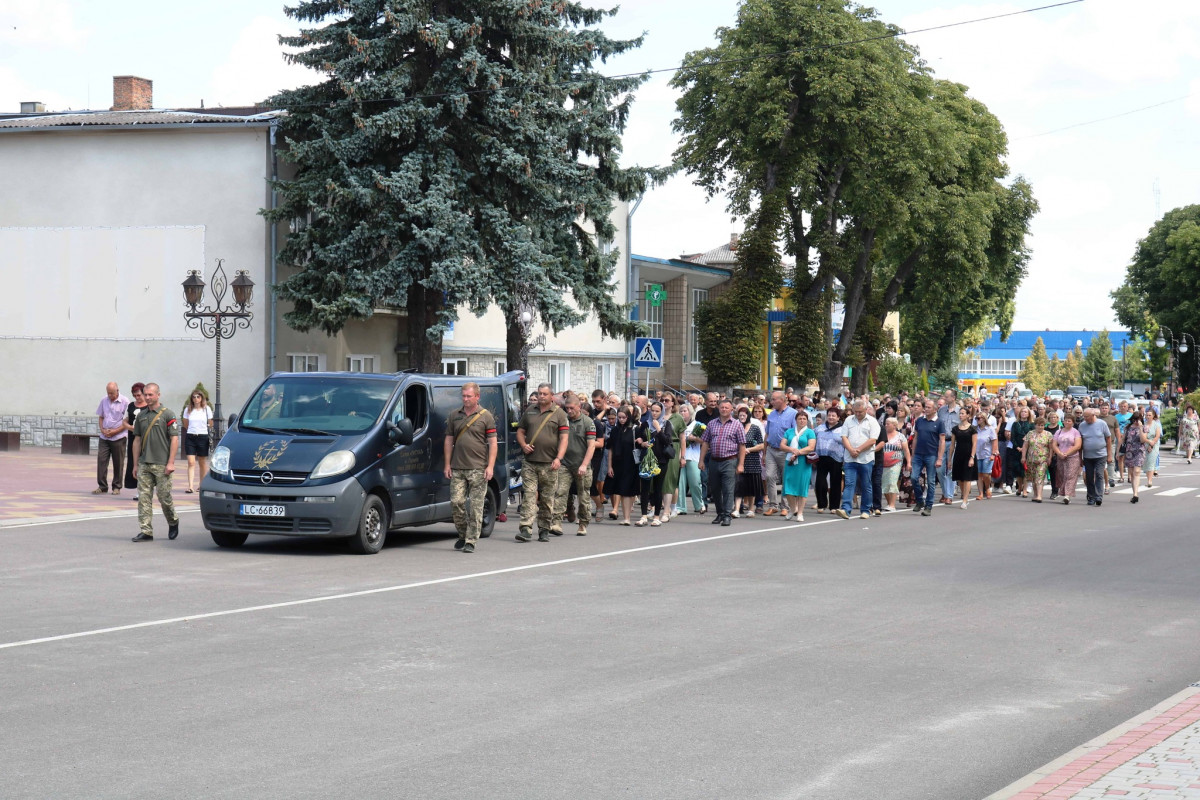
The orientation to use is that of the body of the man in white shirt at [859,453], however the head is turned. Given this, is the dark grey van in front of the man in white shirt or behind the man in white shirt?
in front

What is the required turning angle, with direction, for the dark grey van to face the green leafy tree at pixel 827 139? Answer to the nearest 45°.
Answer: approximately 180°

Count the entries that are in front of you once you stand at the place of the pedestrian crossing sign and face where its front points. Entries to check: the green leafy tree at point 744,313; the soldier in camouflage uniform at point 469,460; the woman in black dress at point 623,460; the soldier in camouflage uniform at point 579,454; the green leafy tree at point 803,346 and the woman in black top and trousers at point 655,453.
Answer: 4

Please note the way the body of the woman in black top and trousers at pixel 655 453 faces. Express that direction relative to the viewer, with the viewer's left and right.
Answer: facing the viewer and to the left of the viewer

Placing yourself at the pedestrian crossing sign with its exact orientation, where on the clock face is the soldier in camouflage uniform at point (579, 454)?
The soldier in camouflage uniform is roughly at 12 o'clock from the pedestrian crossing sign.

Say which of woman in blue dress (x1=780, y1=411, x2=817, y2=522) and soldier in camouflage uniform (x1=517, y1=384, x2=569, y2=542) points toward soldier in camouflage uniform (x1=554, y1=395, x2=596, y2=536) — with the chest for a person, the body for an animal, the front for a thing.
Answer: the woman in blue dress

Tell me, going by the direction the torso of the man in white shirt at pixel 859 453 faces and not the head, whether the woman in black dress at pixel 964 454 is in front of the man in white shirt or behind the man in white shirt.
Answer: behind

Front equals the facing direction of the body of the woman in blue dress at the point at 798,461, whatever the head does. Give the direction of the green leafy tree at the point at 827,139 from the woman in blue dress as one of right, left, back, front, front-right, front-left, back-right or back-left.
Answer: back-right

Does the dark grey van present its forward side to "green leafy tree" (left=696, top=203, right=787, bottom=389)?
no

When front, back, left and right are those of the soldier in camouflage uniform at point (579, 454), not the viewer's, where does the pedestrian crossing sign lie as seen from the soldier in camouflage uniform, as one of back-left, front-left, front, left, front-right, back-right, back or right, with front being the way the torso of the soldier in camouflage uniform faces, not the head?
back-right

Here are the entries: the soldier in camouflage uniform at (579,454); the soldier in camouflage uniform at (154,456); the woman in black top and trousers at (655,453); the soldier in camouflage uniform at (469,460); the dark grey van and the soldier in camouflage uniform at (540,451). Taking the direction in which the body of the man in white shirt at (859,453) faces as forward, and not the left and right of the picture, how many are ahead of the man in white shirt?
6

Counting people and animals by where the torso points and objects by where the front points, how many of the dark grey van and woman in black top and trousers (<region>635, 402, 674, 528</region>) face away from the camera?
0

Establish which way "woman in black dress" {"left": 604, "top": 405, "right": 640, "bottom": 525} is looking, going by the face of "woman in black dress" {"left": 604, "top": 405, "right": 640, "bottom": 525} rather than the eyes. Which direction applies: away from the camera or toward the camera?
toward the camera

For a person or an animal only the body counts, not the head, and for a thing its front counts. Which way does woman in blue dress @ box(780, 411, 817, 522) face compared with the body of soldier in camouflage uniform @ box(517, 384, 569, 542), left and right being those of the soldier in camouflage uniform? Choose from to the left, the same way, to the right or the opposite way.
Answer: the same way

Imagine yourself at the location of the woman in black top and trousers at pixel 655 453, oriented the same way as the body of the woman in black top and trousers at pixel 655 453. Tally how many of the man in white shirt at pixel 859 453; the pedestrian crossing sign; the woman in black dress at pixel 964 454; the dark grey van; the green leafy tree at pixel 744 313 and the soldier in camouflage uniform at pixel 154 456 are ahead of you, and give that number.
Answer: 2

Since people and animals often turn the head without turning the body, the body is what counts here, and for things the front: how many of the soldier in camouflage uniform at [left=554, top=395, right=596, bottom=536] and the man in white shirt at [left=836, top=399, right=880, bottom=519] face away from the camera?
0

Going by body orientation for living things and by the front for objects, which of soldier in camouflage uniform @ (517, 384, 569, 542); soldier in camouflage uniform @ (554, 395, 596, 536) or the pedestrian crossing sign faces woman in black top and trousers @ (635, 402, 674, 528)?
the pedestrian crossing sign

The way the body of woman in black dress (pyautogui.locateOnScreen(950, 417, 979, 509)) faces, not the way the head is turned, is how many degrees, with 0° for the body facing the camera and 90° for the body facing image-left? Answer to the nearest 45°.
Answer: approximately 45°

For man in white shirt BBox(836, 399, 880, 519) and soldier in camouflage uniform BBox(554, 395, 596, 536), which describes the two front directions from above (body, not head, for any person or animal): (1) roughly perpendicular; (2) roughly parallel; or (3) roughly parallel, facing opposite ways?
roughly parallel

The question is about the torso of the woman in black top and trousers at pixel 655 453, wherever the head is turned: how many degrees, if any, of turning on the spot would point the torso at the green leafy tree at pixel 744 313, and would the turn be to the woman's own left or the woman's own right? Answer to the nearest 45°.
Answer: approximately 135° to the woman's own right

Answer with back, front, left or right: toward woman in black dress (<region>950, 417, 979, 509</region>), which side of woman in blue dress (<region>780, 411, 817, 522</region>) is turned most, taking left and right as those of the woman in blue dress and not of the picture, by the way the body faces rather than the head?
back
